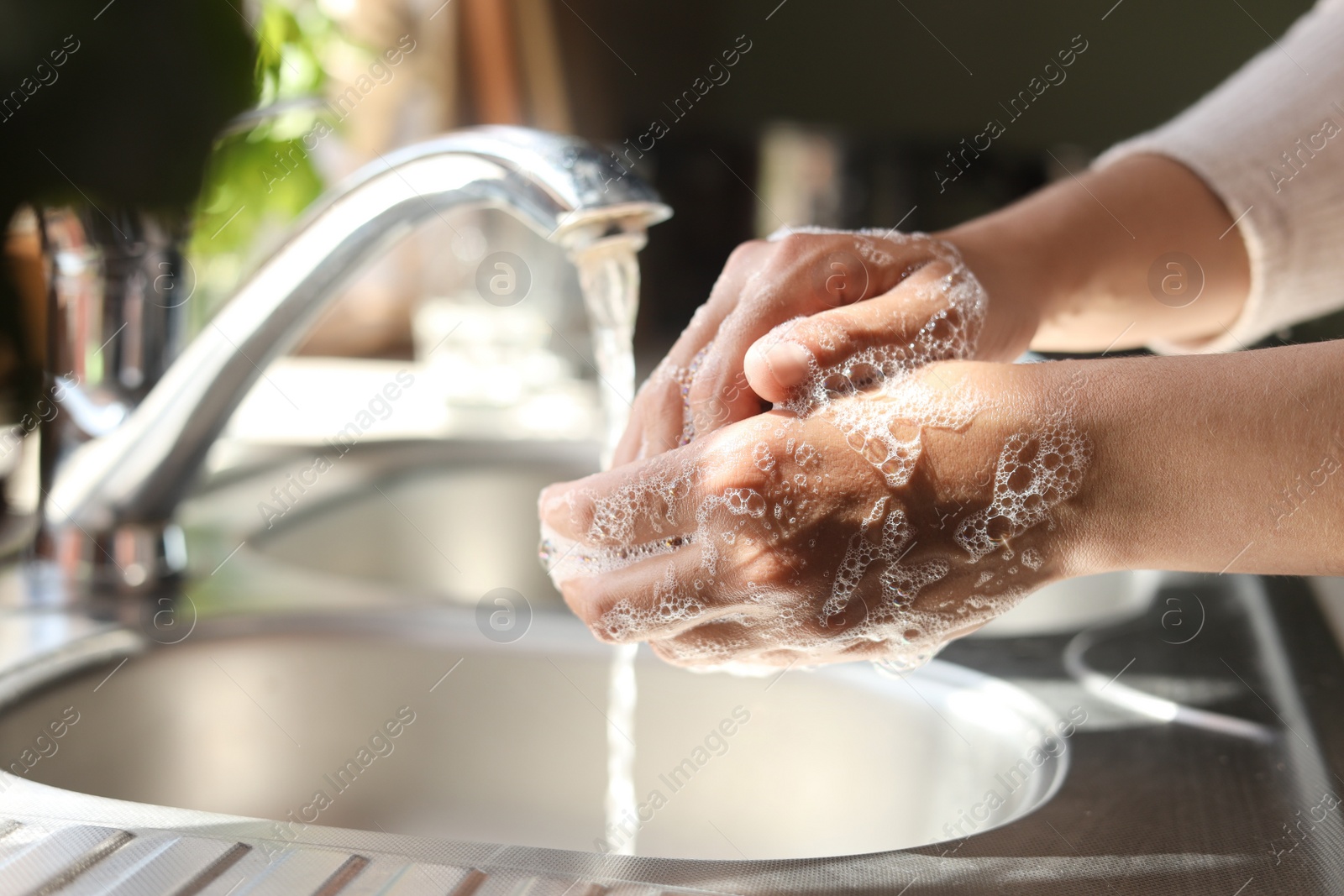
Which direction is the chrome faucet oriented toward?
to the viewer's right
